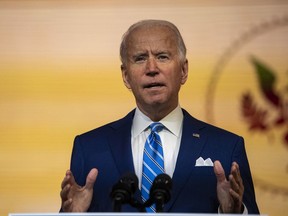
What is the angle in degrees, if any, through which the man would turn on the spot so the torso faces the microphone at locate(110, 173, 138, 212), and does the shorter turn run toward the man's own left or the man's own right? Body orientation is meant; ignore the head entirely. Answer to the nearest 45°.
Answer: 0° — they already face it

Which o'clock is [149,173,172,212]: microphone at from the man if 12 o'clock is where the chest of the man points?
The microphone is roughly at 12 o'clock from the man.

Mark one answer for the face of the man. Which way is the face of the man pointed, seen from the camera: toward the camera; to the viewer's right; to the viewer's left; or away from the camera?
toward the camera

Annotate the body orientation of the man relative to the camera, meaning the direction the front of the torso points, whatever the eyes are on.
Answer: toward the camera
